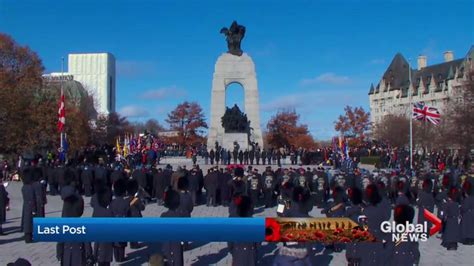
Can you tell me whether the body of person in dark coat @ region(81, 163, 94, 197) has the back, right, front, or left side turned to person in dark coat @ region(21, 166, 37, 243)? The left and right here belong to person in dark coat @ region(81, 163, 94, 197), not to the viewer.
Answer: back

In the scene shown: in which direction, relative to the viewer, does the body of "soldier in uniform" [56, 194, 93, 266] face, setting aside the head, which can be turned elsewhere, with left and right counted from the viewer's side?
facing away from the viewer

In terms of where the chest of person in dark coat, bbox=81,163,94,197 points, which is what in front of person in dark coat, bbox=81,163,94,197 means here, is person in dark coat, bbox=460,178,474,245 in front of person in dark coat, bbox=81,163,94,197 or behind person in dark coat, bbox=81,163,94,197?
behind

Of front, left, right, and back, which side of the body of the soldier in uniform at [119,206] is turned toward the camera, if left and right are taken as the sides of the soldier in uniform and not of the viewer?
back

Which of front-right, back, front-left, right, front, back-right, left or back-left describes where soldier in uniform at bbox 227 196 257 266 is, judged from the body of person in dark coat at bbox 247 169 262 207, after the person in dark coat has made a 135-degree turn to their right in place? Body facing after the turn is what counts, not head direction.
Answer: front-right

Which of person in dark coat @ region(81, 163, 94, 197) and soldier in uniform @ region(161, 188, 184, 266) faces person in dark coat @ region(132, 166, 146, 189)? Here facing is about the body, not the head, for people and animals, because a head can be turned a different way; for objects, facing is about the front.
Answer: the soldier in uniform

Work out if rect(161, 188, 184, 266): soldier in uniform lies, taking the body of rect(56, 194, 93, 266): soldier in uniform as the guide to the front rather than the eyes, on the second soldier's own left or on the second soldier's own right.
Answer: on the second soldier's own right

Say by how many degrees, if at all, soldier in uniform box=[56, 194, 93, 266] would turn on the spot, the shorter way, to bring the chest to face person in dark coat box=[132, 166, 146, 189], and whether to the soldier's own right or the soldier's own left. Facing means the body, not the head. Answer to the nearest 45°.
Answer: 0° — they already face them

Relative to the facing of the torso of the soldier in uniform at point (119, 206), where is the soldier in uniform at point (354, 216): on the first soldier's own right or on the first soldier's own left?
on the first soldier's own right

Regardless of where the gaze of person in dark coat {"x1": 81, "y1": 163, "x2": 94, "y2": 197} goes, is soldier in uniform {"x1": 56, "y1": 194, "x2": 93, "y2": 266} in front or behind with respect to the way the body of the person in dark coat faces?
behind

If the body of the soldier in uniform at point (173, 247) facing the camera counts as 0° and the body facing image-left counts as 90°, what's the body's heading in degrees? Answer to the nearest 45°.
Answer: approximately 180°

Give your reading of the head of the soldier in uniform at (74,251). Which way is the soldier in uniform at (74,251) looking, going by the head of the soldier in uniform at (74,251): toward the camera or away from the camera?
away from the camera

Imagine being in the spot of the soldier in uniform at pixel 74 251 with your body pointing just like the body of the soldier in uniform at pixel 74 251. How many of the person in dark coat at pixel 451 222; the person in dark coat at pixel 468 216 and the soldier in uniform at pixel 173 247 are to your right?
3

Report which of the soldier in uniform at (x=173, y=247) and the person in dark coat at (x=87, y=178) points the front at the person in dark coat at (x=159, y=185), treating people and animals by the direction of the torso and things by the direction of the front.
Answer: the soldier in uniform

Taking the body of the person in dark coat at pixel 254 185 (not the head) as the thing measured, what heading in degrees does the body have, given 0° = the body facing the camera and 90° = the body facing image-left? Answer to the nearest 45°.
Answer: approximately 180°

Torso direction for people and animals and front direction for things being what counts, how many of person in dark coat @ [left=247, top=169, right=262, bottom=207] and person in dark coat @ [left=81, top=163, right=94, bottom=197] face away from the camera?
2
